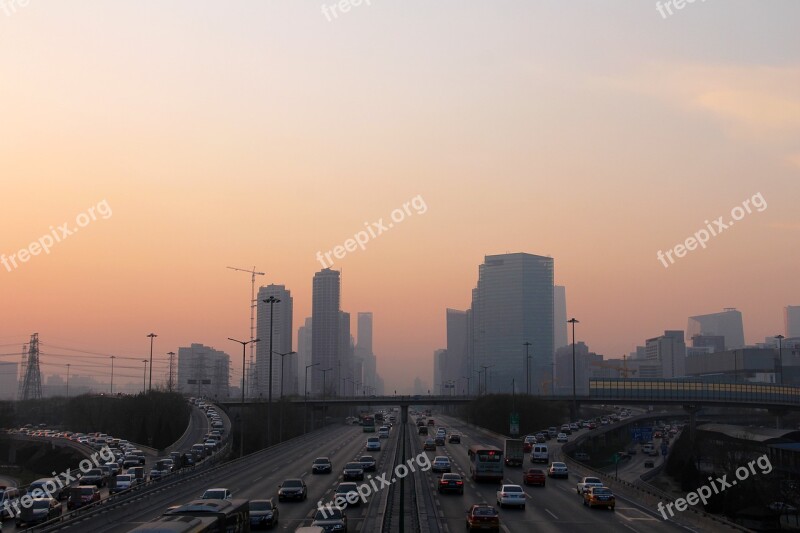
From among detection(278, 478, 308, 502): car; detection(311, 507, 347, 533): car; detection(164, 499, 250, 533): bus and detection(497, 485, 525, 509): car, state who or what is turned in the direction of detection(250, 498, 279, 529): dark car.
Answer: detection(278, 478, 308, 502): car

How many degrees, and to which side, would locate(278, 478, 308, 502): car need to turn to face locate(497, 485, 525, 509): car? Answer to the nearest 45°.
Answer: approximately 90° to its left

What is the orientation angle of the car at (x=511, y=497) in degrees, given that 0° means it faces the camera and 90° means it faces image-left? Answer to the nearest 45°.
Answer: approximately 180°

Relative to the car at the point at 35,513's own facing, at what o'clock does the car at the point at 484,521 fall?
the car at the point at 484,521 is roughly at 9 o'clock from the car at the point at 35,513.

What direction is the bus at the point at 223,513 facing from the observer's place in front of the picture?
facing the viewer and to the left of the viewer

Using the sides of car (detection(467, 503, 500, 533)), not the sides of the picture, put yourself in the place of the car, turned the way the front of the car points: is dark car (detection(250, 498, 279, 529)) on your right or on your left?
on your left

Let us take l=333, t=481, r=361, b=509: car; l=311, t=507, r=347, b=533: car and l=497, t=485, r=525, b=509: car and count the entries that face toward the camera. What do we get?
2

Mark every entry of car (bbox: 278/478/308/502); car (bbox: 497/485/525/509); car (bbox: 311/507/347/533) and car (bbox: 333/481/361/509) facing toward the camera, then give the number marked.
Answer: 3

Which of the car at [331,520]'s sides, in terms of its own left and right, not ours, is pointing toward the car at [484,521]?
left

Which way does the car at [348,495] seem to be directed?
toward the camera

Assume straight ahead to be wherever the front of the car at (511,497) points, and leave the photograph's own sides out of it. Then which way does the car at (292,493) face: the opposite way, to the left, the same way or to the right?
the opposite way

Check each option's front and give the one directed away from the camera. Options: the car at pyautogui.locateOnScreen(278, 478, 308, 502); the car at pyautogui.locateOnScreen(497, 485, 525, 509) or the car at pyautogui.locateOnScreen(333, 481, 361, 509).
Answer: the car at pyautogui.locateOnScreen(497, 485, 525, 509)

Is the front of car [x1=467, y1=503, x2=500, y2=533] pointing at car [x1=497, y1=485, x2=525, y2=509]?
yes

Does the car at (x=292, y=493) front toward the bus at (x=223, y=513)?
yes

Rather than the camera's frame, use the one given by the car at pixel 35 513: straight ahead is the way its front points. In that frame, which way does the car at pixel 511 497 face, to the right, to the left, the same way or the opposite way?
the opposite way

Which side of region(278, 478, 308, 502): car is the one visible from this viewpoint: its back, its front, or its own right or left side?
front

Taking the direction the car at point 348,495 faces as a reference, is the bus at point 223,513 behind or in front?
in front
